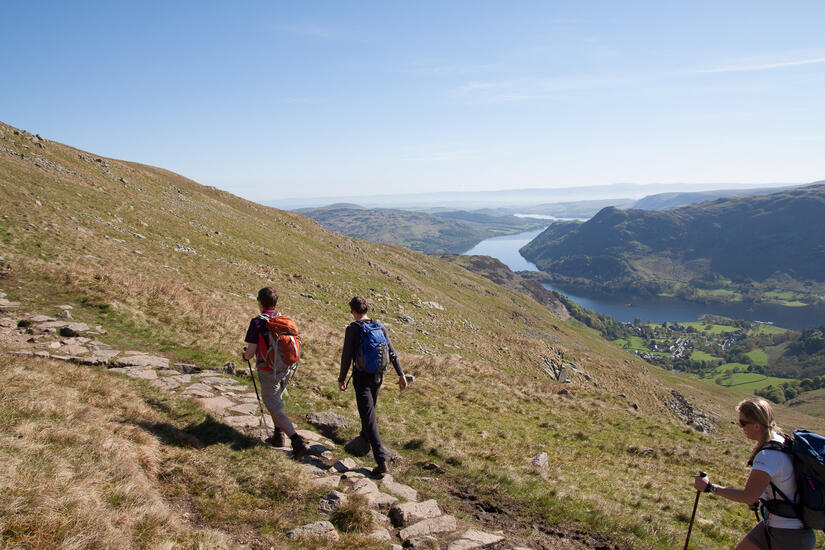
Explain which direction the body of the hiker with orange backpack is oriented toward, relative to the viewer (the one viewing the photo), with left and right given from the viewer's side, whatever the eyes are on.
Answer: facing away from the viewer and to the left of the viewer

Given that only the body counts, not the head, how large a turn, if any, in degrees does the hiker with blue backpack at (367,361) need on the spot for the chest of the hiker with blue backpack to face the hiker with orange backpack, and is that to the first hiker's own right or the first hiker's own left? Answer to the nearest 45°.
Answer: approximately 45° to the first hiker's own left

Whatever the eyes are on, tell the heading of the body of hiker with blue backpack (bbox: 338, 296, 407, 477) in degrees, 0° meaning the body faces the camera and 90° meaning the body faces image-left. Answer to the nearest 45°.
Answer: approximately 135°

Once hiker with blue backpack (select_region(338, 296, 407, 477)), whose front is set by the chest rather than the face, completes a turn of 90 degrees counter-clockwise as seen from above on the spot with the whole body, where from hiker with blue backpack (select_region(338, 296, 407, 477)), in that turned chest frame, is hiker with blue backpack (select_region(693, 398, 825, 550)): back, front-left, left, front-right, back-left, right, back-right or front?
left

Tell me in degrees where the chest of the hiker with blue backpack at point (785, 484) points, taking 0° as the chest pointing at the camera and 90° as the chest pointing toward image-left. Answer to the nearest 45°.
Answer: approximately 90°
